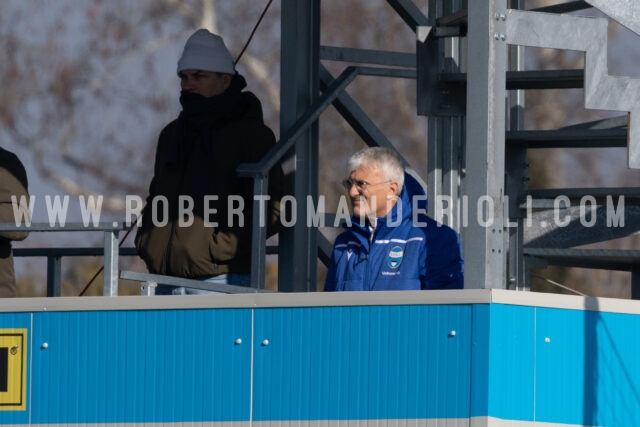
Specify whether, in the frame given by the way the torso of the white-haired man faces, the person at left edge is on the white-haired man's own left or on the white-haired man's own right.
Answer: on the white-haired man's own right

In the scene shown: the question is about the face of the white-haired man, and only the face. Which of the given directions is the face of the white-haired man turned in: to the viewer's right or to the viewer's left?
to the viewer's left

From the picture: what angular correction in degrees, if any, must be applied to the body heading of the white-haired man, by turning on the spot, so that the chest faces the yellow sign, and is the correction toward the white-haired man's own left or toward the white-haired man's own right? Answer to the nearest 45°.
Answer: approximately 45° to the white-haired man's own right

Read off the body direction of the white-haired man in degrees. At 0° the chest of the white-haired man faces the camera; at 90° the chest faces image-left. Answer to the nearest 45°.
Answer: approximately 45°

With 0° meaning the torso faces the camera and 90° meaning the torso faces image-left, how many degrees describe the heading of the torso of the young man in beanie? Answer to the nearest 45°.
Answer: approximately 45°

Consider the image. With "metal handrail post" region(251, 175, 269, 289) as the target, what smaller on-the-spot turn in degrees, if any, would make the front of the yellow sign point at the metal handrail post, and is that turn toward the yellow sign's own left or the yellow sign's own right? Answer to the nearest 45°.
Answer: approximately 90° to the yellow sign's own left

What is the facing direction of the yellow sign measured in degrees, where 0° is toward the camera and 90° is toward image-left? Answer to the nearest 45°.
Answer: approximately 0°

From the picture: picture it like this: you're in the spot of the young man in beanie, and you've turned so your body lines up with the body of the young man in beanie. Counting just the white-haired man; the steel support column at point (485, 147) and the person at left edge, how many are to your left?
2
